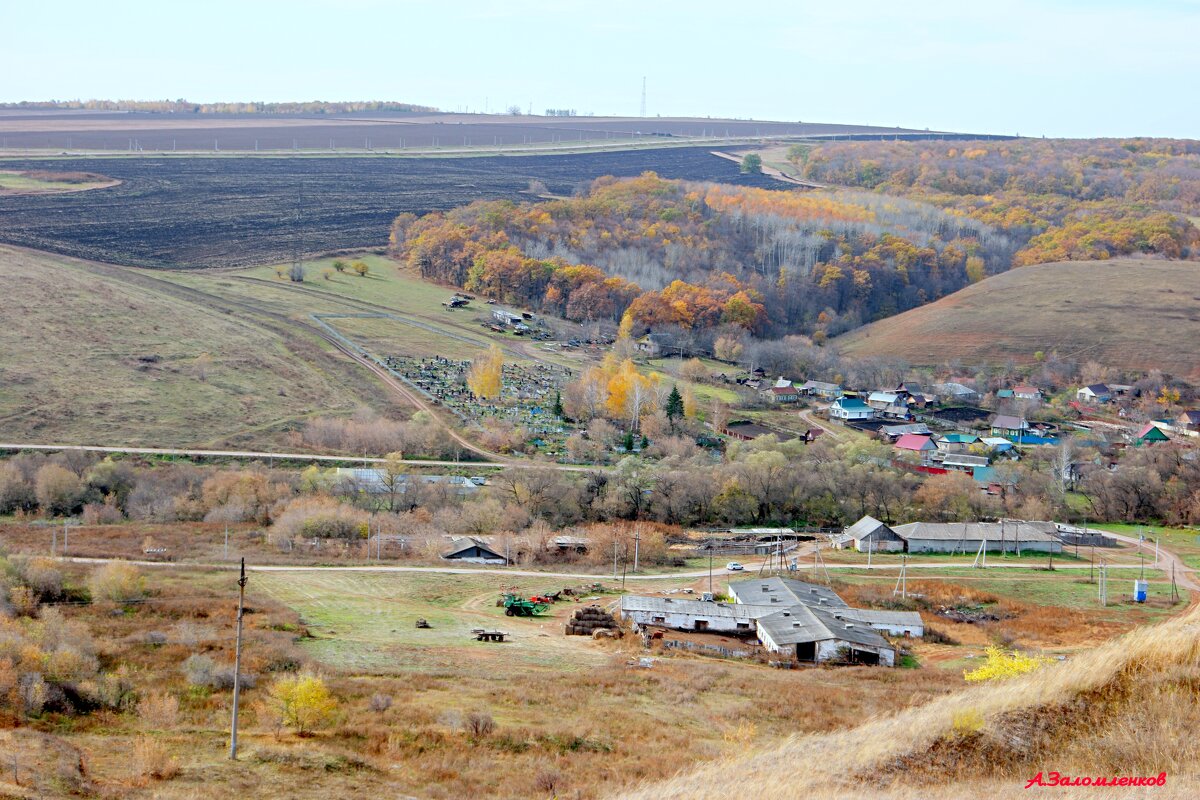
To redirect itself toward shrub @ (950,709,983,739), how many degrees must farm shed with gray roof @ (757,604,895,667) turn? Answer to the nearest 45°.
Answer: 0° — it already faces it

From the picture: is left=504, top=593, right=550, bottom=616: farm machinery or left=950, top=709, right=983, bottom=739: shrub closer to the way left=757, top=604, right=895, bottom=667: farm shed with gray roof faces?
the shrub

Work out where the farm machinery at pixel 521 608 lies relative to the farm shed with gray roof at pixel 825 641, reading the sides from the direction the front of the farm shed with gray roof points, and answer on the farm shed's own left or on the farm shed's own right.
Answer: on the farm shed's own right

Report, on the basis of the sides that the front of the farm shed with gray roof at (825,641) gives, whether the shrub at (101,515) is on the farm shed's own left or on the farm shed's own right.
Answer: on the farm shed's own right

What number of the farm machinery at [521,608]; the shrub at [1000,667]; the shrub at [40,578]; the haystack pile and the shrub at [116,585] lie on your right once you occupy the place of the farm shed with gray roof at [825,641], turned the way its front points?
4

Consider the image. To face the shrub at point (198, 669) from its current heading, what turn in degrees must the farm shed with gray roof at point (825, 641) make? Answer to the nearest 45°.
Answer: approximately 45° to its right

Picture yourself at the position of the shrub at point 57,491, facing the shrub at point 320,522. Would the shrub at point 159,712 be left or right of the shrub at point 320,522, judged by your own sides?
right

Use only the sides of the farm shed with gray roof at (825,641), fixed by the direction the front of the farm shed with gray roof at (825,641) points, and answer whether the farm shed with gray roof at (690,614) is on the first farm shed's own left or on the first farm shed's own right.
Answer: on the first farm shed's own right

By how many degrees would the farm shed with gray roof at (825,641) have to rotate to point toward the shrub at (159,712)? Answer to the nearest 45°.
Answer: approximately 45° to its right

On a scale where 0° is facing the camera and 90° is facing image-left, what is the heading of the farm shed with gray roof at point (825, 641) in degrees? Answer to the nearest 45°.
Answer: approximately 0°

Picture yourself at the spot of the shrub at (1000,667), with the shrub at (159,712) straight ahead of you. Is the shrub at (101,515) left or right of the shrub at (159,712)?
right

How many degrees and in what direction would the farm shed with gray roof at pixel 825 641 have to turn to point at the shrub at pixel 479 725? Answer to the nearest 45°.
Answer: approximately 45° to its right
